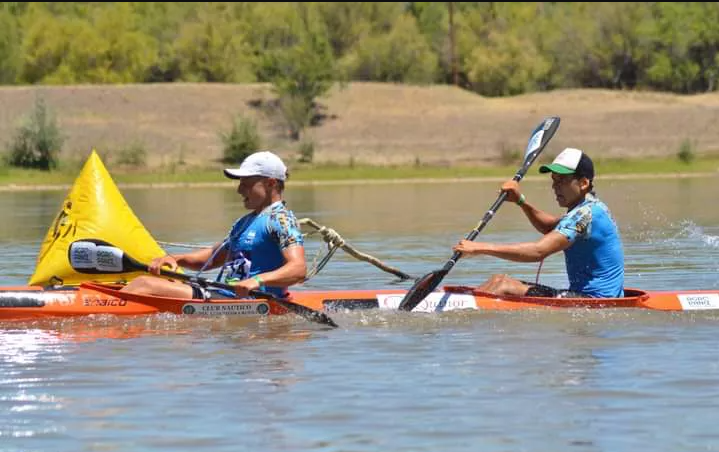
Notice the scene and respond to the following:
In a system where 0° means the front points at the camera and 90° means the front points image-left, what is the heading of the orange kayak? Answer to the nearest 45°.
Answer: approximately 90°

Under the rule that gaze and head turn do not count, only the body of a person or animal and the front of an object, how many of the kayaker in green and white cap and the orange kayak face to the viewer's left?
2

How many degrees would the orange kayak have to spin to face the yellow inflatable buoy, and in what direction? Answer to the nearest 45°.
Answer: approximately 45° to its right

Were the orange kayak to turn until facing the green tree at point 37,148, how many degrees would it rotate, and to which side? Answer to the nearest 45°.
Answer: approximately 90° to its right

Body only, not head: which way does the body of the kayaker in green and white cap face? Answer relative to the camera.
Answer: to the viewer's left

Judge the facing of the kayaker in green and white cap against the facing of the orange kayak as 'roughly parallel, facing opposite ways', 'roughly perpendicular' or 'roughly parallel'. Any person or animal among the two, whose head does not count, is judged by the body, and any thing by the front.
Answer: roughly parallel
